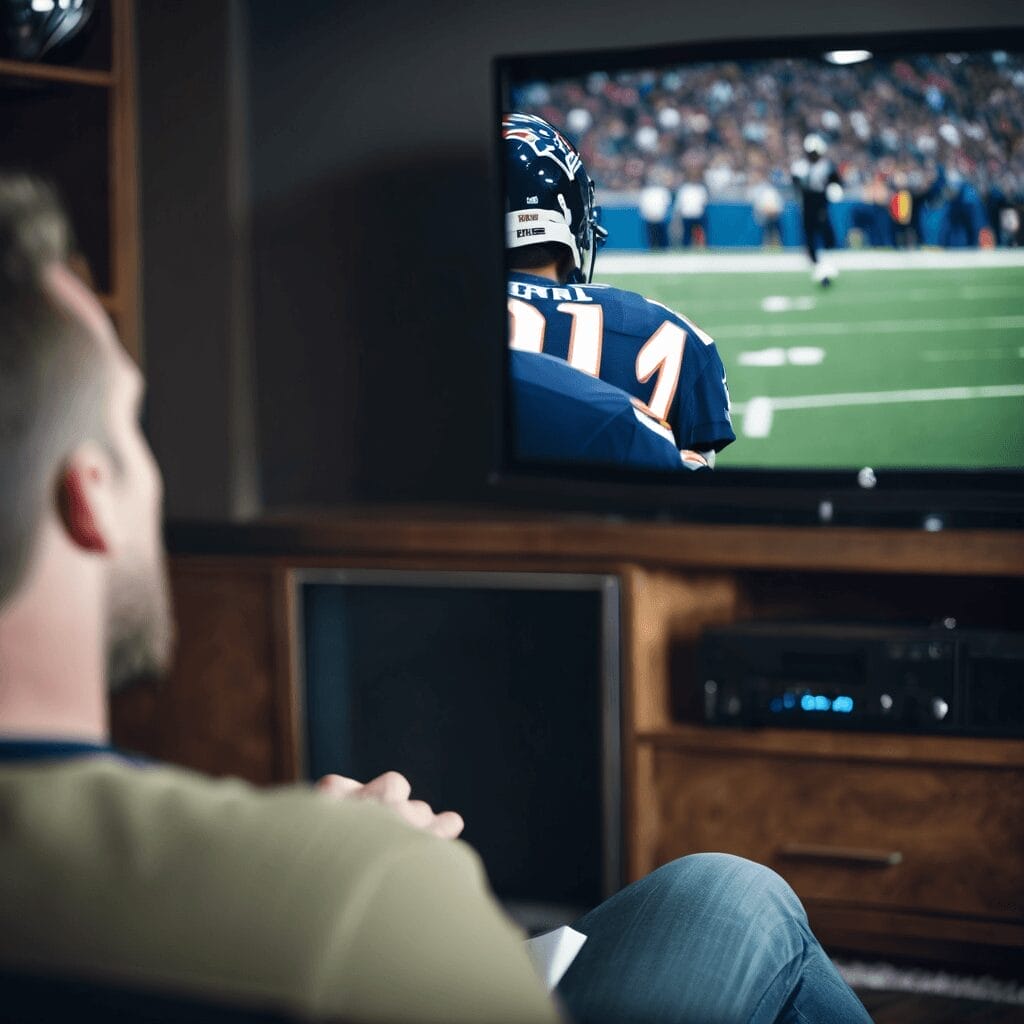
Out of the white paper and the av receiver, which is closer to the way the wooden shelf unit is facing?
the white paper

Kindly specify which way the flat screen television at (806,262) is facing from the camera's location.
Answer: facing the viewer and to the left of the viewer

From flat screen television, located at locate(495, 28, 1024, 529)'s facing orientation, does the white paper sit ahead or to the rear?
ahead

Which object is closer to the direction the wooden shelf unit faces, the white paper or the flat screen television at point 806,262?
the white paper

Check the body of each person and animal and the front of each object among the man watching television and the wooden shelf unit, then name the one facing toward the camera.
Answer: the wooden shelf unit

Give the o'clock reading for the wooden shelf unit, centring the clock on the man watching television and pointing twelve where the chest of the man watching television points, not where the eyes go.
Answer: The wooden shelf unit is roughly at 10 o'clock from the man watching television.

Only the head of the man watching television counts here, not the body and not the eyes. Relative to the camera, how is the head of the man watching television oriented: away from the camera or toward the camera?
away from the camera

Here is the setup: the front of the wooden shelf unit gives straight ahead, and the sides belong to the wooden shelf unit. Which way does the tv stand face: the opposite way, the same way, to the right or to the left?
the same way

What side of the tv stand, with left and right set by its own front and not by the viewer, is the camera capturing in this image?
front

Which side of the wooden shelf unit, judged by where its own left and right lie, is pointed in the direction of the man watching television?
front

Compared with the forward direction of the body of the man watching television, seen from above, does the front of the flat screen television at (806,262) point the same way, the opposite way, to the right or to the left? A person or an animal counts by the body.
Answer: the opposite way

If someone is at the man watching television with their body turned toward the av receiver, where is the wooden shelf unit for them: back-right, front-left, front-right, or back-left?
front-left

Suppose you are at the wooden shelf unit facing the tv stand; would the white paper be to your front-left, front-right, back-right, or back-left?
front-right

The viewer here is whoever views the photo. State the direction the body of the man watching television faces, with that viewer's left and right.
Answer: facing away from the viewer and to the right of the viewer
